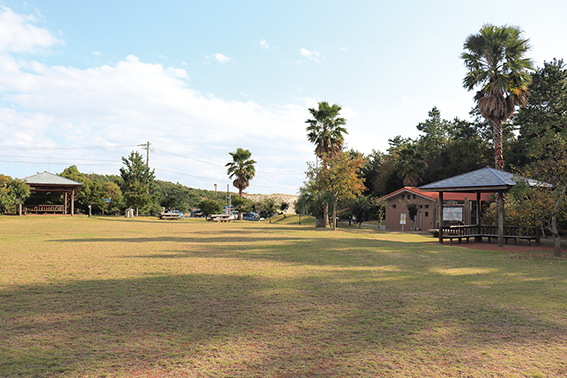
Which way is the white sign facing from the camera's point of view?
toward the camera

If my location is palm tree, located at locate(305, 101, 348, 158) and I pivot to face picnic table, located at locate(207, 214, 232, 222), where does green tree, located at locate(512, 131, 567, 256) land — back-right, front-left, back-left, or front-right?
back-left

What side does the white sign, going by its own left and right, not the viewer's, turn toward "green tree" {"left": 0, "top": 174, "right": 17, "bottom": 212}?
right

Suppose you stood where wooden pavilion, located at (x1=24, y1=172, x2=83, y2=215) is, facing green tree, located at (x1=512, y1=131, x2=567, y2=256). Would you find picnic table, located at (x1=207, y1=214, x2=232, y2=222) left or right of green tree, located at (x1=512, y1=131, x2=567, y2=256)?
left

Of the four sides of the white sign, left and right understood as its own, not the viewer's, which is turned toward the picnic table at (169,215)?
right

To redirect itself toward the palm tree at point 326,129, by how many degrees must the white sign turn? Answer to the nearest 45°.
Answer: approximately 90° to its right
